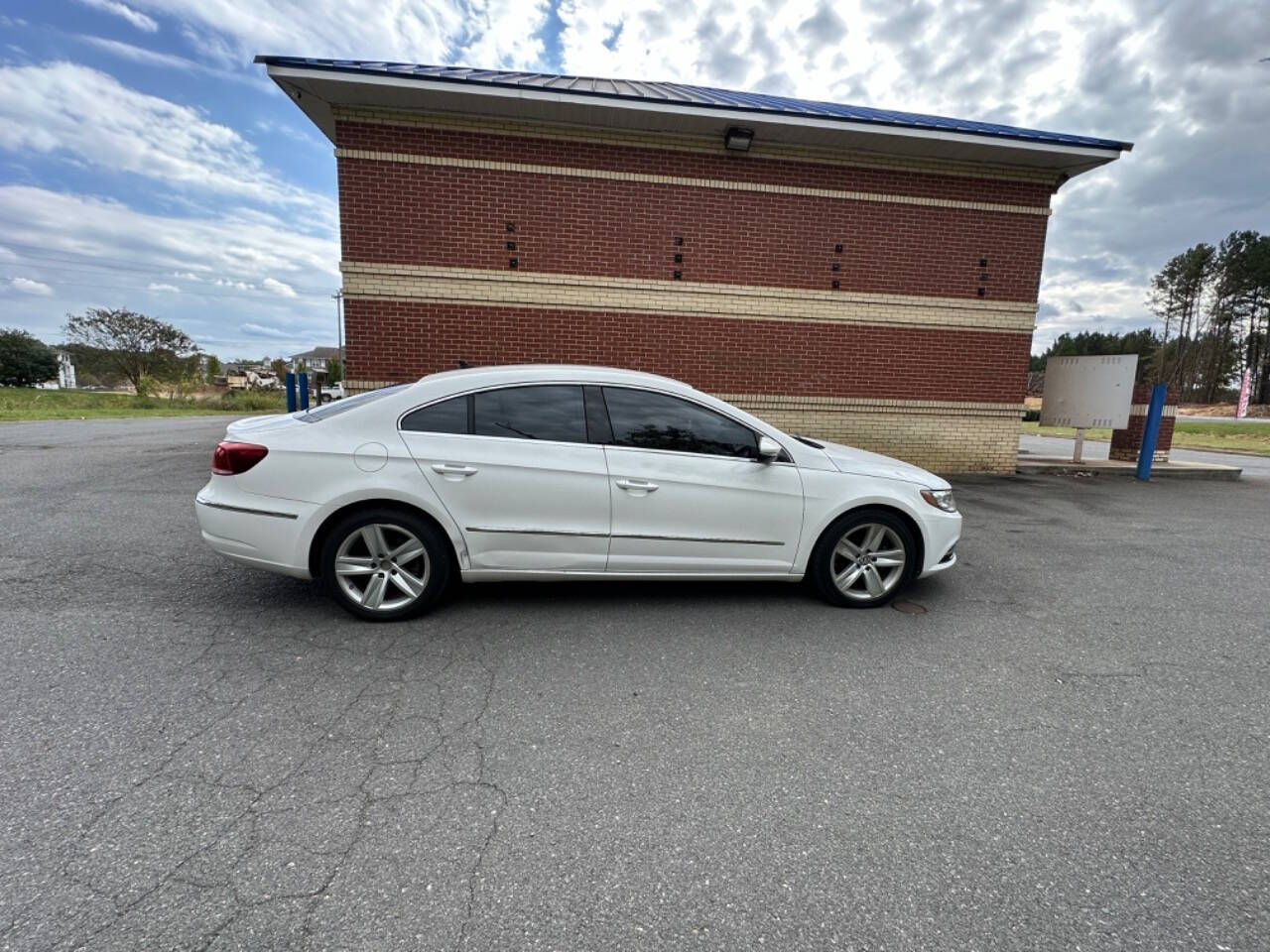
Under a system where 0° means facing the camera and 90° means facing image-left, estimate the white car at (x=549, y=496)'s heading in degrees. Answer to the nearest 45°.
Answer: approximately 270°

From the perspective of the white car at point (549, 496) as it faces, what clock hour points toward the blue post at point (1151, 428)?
The blue post is roughly at 11 o'clock from the white car.

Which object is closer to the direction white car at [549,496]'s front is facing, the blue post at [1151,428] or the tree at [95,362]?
the blue post

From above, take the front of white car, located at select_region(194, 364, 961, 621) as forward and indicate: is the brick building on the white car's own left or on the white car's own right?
on the white car's own left

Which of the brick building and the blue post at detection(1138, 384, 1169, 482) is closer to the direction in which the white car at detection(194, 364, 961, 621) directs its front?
the blue post

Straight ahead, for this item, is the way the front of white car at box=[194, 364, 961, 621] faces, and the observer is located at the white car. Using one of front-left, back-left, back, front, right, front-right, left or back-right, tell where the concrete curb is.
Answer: front-left

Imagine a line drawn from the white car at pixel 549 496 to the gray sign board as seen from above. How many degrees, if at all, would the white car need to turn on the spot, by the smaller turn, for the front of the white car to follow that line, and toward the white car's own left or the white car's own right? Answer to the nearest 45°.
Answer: approximately 45° to the white car's own left

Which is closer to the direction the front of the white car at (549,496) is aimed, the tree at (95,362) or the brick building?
the brick building

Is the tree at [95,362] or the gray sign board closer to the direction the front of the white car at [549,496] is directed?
the gray sign board

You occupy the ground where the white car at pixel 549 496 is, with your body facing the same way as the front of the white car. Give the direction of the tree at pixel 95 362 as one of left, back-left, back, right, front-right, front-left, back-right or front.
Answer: back-left
